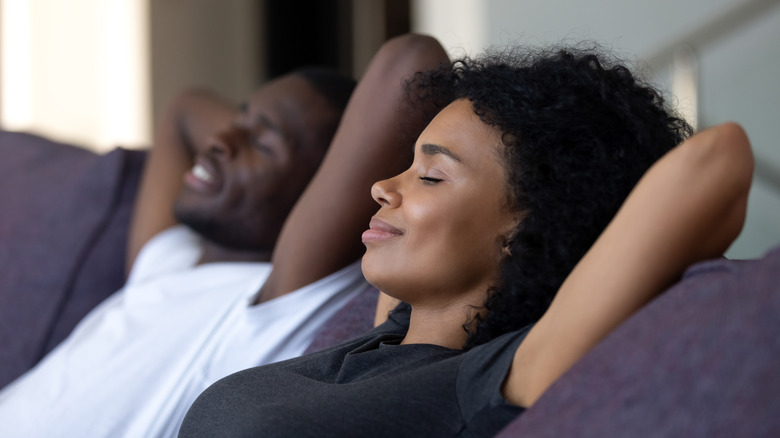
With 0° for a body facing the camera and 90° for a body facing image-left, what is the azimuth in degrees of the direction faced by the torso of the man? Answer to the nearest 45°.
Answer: approximately 45°

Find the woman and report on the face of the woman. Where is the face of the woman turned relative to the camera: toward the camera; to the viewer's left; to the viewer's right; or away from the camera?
to the viewer's left

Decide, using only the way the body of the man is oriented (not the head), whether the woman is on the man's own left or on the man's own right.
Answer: on the man's own left
